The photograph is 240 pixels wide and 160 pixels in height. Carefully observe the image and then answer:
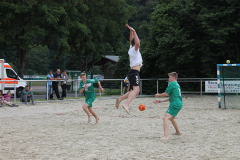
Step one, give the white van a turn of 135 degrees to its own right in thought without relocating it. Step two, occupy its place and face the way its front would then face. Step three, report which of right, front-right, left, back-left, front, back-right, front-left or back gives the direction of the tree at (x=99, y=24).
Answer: back

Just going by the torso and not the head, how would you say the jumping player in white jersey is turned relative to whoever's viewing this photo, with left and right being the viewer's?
facing away from the viewer and to the right of the viewer

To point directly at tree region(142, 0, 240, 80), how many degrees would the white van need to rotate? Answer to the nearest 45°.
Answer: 0° — it already faces it

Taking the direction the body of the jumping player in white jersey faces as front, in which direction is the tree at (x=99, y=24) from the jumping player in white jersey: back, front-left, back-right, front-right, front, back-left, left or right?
front-left

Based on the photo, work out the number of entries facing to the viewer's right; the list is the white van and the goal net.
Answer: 1
